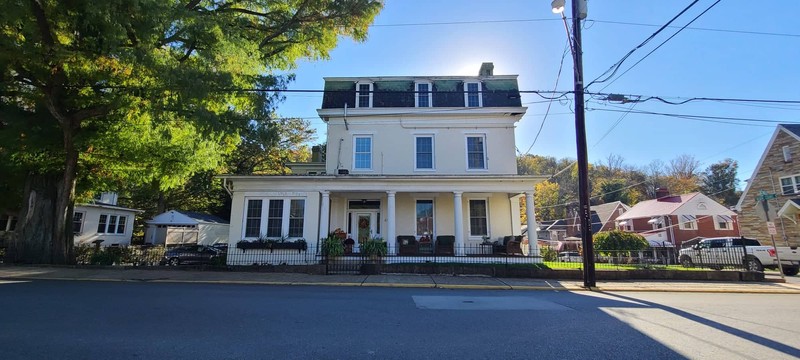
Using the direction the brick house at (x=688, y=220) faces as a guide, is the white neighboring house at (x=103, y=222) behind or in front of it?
in front

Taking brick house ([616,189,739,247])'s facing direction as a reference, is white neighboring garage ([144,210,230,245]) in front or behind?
in front

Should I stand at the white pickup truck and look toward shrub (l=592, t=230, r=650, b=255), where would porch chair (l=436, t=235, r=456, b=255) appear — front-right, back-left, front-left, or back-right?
front-left

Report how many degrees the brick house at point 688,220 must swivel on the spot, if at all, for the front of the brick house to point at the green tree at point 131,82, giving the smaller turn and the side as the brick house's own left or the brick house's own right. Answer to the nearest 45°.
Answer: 0° — it already faces it

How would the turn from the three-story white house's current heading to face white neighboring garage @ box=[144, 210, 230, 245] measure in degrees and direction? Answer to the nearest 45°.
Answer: approximately 135° to its right

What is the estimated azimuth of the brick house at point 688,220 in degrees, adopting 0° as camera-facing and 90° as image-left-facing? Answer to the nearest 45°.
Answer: approximately 45°

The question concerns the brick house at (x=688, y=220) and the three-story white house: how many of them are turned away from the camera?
0

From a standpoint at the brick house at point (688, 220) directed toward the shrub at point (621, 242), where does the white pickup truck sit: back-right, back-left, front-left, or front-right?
front-left

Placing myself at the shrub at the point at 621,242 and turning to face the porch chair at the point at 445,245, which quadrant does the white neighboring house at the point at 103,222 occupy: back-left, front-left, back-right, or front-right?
front-right

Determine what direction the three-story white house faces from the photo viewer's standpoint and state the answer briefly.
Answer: facing the viewer

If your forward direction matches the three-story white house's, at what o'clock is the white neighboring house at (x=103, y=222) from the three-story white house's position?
The white neighboring house is roughly at 4 o'clock from the three-story white house.

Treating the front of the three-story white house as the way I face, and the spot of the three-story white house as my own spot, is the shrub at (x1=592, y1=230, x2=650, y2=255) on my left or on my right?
on my left

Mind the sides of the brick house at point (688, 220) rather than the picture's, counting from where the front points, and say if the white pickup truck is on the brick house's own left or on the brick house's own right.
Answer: on the brick house's own left
